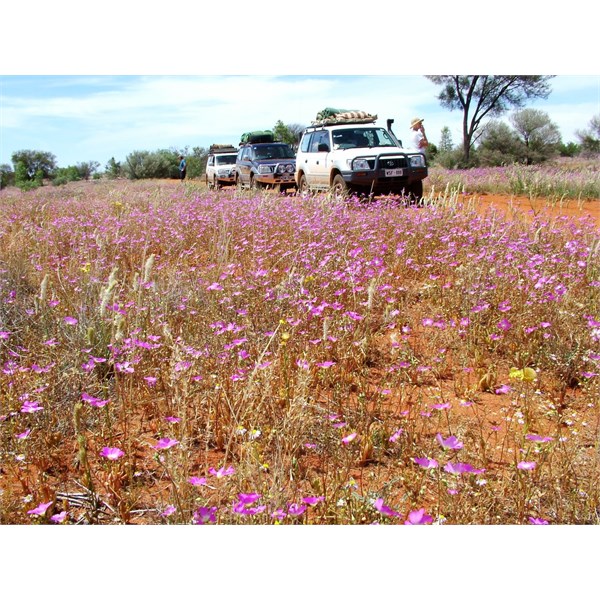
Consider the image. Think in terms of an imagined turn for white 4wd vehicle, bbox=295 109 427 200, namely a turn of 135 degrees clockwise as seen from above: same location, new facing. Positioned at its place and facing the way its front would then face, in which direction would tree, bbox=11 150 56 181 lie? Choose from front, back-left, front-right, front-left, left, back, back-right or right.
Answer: front

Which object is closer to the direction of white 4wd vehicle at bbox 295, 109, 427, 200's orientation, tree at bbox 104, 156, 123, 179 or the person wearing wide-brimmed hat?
the person wearing wide-brimmed hat

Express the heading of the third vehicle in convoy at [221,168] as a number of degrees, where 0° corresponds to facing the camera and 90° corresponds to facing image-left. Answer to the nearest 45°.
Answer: approximately 315°

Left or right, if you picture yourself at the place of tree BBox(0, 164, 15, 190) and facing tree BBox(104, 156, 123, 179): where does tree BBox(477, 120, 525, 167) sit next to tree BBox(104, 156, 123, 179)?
right
